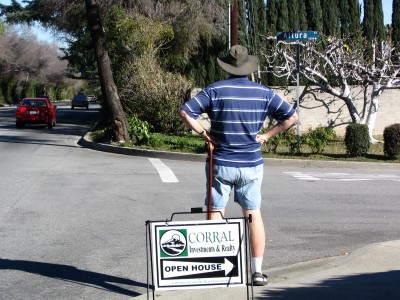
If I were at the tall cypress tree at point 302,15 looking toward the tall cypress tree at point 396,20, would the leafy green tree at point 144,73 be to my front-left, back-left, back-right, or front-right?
back-right

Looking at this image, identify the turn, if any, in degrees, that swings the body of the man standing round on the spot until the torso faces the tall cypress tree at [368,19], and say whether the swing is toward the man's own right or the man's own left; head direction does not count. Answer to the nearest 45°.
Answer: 0° — they already face it

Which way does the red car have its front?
away from the camera

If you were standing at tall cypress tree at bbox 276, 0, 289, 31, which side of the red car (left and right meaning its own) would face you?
right

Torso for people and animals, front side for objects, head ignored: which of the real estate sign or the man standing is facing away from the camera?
the man standing

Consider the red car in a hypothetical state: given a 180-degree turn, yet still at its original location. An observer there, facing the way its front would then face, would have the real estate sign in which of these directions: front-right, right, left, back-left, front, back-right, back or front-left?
front

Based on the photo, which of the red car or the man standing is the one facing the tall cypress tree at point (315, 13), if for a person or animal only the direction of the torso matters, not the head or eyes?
the man standing

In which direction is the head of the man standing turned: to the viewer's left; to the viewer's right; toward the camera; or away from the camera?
away from the camera

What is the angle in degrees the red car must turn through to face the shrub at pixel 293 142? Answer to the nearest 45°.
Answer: approximately 135° to its right

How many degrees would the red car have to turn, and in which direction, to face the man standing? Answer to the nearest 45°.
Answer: approximately 180°

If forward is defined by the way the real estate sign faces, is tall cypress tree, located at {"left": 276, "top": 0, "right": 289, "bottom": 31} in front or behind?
behind

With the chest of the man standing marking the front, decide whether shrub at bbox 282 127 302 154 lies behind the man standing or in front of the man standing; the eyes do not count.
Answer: in front

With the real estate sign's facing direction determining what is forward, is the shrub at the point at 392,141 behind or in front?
behind

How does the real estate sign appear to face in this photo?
toward the camera

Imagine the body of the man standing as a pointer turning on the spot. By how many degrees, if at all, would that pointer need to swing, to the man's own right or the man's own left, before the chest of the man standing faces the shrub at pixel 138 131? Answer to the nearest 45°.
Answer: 0° — they already face it

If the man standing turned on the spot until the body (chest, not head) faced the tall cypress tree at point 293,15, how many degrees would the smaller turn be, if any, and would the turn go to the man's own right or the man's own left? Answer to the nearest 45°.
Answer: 0° — they already face it

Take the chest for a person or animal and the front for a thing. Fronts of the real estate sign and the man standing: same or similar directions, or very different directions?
very different directions

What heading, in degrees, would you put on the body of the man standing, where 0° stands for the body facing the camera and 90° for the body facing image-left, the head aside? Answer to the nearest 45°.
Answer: approximately 180°

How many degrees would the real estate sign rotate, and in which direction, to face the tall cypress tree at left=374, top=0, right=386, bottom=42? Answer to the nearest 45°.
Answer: approximately 180°
